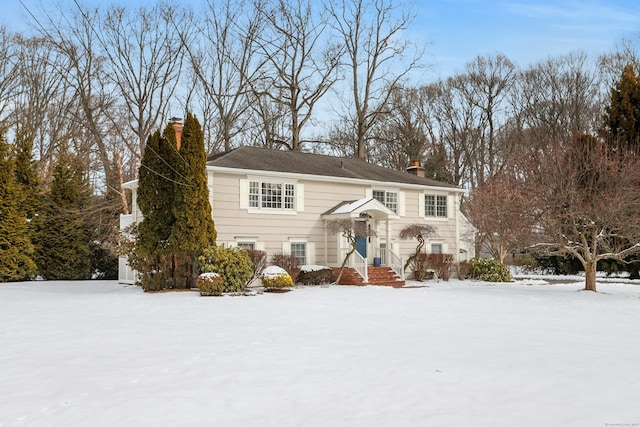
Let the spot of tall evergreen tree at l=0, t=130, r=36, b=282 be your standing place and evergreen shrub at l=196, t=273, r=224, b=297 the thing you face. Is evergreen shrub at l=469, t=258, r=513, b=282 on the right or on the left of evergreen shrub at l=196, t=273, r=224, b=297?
left

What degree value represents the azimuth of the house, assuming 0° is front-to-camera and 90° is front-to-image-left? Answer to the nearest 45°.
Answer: approximately 315°

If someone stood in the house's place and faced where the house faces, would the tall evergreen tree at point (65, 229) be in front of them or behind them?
behind

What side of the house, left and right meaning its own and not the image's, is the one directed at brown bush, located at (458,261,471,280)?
left

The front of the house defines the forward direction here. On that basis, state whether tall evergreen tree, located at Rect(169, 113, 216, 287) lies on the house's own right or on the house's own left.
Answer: on the house's own right

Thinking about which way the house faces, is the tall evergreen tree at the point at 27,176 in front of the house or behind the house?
behind

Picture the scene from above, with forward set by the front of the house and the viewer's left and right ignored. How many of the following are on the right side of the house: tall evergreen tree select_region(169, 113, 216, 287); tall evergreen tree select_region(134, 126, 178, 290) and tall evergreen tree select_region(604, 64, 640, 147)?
2
